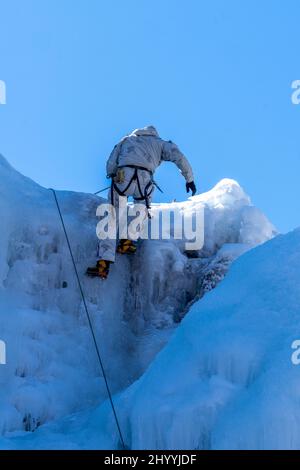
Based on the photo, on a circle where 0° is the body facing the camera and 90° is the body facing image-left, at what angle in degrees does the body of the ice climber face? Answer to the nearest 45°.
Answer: approximately 180°
